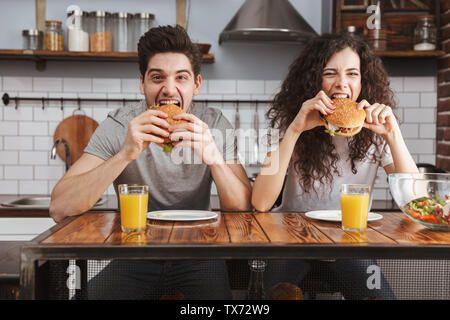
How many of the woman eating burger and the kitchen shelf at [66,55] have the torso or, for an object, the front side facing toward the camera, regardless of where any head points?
2

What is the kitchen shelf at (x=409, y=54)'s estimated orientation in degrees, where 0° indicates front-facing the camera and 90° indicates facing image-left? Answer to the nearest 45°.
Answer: approximately 0°

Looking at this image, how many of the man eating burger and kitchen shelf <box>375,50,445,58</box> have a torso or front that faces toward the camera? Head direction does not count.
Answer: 2

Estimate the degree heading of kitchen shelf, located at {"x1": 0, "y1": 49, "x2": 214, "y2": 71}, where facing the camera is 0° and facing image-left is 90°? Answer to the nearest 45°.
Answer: approximately 0°
